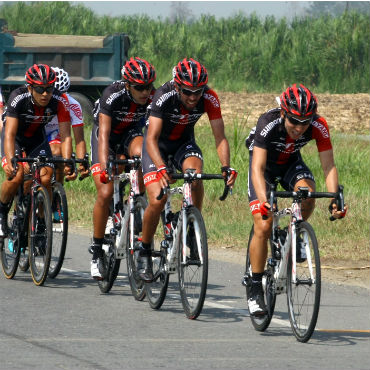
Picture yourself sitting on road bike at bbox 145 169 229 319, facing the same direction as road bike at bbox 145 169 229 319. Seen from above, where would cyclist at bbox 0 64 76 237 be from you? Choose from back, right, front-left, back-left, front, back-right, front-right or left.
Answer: back-right

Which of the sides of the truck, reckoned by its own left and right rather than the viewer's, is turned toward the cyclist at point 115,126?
left

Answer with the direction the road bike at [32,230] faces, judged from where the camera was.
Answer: facing the viewer

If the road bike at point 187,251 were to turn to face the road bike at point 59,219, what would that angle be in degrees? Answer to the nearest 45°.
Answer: approximately 135° to its right

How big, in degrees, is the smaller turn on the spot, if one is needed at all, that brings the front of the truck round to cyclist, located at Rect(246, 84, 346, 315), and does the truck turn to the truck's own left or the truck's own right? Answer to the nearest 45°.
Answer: approximately 90° to the truck's own left

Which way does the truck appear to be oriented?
to the viewer's left

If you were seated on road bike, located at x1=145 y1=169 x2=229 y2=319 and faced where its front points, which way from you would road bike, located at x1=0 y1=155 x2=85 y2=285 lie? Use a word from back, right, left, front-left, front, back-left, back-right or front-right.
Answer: back-right

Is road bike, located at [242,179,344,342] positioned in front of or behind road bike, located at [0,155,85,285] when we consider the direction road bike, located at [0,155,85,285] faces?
in front

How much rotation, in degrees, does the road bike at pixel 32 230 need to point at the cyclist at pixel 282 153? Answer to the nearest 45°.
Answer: approximately 45° to its left

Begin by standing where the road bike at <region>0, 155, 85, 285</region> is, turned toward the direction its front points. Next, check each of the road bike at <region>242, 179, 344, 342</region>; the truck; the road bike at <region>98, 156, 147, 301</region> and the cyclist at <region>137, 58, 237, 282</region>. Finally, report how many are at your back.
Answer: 1

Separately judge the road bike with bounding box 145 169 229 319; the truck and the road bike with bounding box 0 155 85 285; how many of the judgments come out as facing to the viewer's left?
1

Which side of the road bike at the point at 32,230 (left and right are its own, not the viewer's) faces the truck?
back
